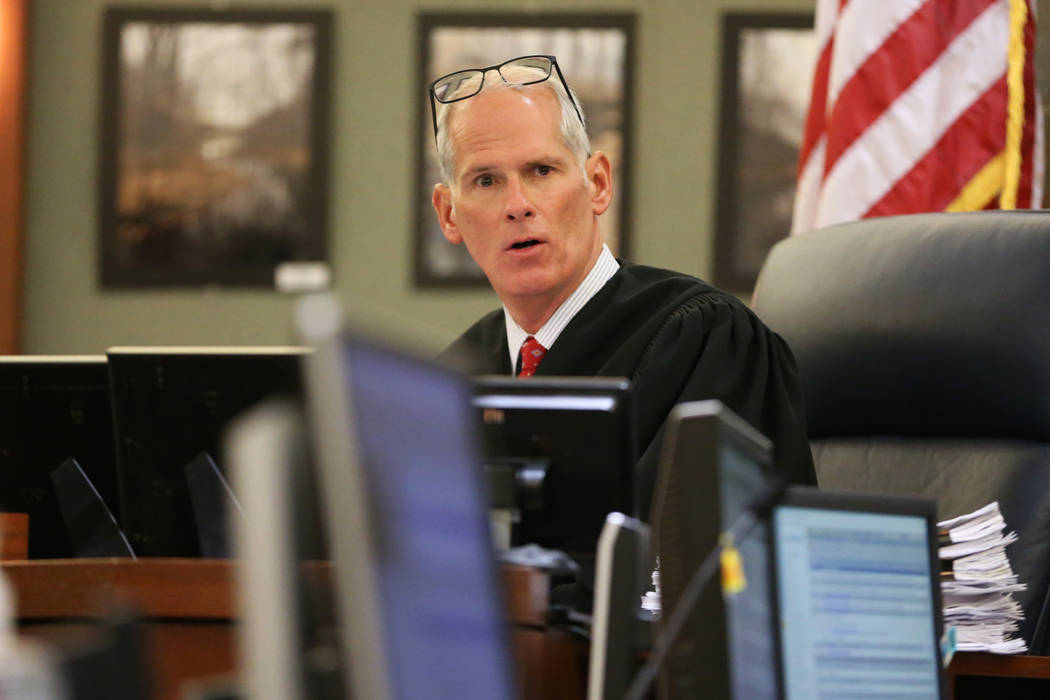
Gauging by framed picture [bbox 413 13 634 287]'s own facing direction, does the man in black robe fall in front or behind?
in front

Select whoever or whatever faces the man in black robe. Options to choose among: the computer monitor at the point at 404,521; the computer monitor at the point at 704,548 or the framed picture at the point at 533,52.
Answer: the framed picture

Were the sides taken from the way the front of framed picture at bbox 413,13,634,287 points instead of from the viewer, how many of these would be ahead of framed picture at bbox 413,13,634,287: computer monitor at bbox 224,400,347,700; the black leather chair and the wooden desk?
3

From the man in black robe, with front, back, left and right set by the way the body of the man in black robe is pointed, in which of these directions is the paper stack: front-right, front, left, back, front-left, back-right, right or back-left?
left

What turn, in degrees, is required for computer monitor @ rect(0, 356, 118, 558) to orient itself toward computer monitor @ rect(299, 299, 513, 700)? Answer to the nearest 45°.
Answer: approximately 180°

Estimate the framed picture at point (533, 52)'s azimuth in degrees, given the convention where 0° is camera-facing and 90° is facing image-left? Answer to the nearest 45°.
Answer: approximately 0°

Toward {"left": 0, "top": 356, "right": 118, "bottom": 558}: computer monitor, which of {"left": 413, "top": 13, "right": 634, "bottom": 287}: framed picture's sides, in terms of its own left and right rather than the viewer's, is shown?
front

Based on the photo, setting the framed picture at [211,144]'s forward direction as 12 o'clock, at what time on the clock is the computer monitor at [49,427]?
The computer monitor is roughly at 12 o'clock from the framed picture.

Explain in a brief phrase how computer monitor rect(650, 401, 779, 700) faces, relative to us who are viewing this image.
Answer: facing the viewer and to the right of the viewer

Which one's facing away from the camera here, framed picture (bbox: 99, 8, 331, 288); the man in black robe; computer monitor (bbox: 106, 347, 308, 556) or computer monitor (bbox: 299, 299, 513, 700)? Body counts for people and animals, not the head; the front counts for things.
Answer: computer monitor (bbox: 106, 347, 308, 556)

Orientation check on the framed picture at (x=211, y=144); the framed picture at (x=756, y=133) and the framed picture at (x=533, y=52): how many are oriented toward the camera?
3

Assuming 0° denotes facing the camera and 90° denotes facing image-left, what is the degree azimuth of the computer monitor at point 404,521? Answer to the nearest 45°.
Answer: approximately 315°
